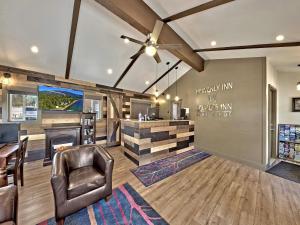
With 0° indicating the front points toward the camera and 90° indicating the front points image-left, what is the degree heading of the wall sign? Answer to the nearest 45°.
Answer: approximately 45°

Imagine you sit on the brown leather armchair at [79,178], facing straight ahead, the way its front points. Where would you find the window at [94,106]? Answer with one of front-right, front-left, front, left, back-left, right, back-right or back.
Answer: back-left

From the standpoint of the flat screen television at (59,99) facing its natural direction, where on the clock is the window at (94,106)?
The window is roughly at 10 o'clock from the flat screen television.

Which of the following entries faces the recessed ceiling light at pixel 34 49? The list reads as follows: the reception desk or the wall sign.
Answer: the wall sign

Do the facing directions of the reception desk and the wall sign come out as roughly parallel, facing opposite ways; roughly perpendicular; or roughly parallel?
roughly perpendicular

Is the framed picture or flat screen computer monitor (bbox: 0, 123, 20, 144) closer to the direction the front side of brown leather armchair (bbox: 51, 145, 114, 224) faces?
the framed picture

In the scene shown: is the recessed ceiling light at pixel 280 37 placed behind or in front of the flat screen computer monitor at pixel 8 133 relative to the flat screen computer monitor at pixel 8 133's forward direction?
in front

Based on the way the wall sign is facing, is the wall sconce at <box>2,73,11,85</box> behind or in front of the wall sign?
in front

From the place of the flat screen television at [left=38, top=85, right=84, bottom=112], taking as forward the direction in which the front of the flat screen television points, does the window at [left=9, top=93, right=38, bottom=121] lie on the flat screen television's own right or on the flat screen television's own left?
on the flat screen television's own right

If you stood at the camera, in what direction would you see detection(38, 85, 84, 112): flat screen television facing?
facing the viewer and to the right of the viewer

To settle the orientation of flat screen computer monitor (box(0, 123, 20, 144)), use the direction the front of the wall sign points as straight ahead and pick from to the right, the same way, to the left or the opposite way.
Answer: to the left

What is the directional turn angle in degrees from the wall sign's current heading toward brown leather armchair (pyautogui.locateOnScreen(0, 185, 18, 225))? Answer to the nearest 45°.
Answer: approximately 45° to its left
